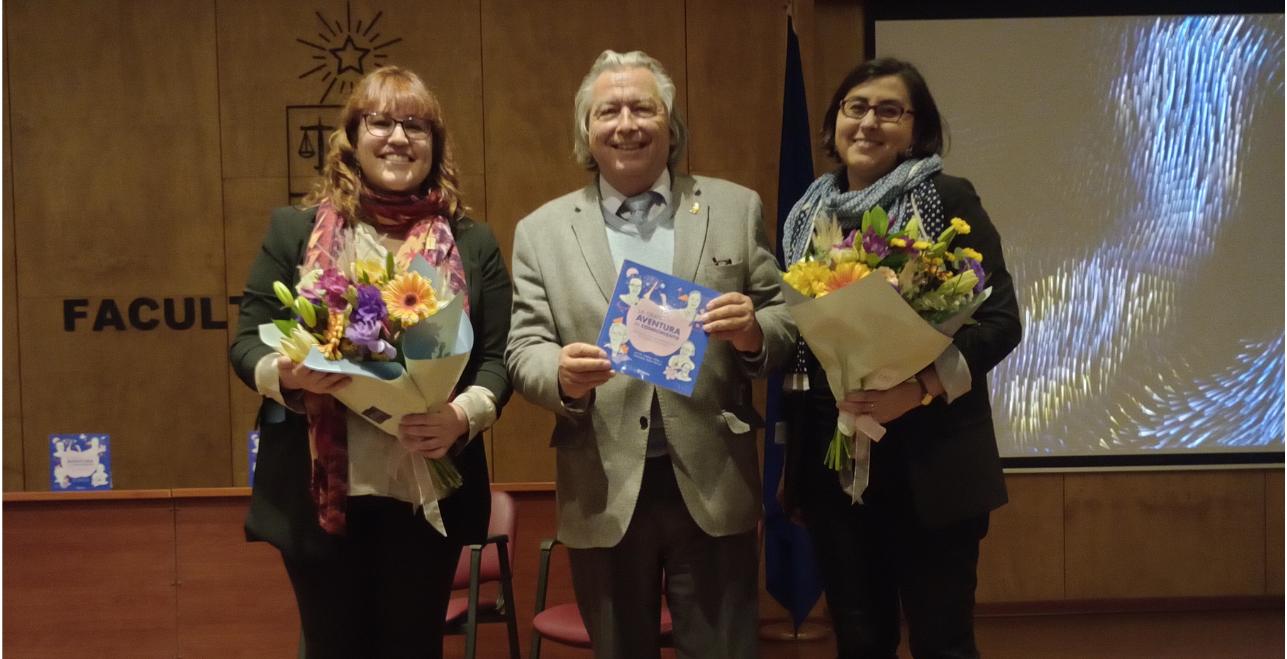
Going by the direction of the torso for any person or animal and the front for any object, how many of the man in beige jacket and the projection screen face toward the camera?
2

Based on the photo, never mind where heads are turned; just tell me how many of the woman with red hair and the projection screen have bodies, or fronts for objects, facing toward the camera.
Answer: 2

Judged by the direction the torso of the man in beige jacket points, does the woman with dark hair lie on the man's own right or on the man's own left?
on the man's own left

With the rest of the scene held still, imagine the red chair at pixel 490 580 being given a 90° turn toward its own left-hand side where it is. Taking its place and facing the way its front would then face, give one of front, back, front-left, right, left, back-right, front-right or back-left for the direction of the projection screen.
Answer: front-left

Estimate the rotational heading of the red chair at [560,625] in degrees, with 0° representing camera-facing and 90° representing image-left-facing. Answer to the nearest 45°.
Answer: approximately 315°

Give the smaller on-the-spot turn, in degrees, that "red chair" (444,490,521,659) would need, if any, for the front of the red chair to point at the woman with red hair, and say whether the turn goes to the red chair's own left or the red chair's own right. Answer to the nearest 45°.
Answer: approximately 45° to the red chair's own left

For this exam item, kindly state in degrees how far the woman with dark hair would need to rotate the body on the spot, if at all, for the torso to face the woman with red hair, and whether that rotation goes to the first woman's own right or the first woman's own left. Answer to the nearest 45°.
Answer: approximately 45° to the first woman's own right

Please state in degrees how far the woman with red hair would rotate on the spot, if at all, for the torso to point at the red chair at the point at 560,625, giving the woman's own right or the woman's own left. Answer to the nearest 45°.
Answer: approximately 135° to the woman's own left

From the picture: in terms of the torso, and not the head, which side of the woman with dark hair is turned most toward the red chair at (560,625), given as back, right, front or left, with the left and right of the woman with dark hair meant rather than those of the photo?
right
